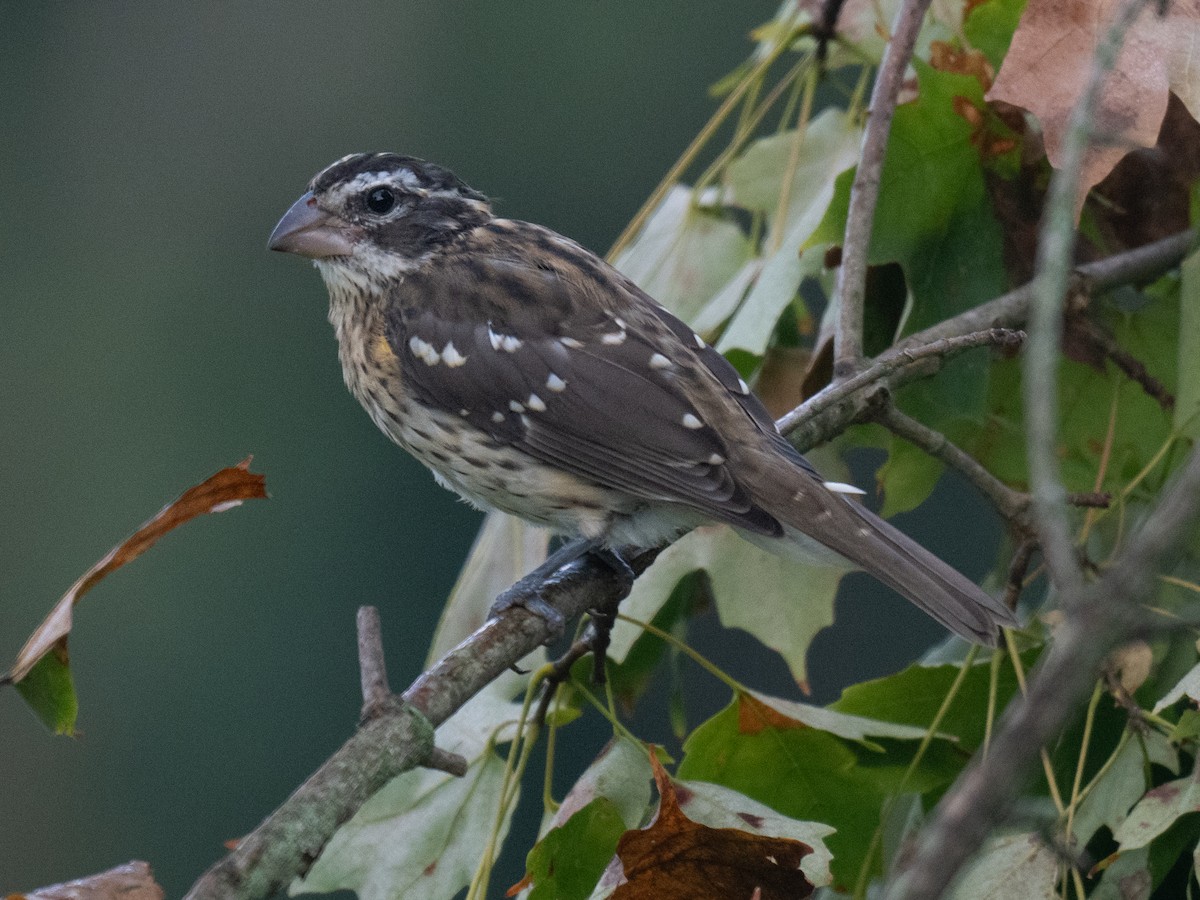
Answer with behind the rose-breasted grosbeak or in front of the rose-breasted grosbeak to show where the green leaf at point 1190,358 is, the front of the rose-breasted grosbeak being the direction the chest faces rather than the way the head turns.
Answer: behind

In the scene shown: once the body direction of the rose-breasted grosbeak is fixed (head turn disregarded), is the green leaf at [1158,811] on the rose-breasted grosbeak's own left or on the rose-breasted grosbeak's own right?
on the rose-breasted grosbeak's own left

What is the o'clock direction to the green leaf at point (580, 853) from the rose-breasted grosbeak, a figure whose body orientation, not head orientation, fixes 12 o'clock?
The green leaf is roughly at 9 o'clock from the rose-breasted grosbeak.

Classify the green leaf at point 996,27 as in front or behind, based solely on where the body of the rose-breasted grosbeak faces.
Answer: behind

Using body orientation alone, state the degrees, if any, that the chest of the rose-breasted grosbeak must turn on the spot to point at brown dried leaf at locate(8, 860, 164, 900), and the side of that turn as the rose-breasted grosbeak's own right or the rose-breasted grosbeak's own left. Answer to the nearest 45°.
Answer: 0° — it already faces it

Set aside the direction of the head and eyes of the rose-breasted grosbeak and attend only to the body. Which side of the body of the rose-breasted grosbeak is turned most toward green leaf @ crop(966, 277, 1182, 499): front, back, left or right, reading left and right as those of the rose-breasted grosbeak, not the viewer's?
back

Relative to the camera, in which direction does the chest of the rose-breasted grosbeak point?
to the viewer's left

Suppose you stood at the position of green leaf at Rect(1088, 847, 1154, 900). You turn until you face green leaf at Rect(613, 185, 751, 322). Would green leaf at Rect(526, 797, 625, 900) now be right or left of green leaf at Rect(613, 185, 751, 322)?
left
